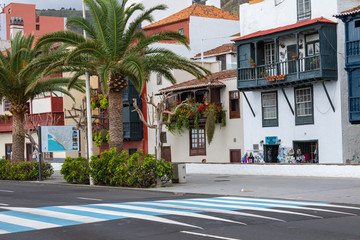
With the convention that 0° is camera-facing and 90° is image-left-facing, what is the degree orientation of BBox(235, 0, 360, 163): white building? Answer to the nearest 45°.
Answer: approximately 45°

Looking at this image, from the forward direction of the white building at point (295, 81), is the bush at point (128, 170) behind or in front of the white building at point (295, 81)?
in front

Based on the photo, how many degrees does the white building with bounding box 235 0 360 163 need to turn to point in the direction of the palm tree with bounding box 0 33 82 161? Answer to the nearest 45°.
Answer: approximately 45° to its right

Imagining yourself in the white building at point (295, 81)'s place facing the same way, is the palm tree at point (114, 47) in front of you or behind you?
in front

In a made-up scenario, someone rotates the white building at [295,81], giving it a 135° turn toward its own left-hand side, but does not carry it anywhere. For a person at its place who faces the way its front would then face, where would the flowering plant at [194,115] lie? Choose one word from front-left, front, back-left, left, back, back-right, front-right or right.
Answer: back-left
